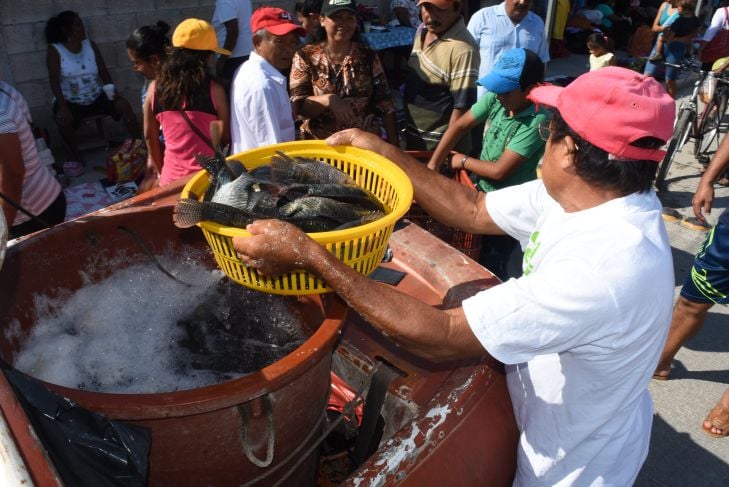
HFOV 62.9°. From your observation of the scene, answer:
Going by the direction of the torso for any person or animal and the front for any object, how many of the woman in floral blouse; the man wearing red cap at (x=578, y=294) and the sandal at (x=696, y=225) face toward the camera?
1

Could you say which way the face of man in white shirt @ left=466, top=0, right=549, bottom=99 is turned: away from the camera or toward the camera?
toward the camera

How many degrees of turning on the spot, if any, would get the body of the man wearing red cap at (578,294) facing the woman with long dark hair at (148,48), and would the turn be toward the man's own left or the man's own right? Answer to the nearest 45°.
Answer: approximately 45° to the man's own right

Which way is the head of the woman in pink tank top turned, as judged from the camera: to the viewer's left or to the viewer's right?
to the viewer's right

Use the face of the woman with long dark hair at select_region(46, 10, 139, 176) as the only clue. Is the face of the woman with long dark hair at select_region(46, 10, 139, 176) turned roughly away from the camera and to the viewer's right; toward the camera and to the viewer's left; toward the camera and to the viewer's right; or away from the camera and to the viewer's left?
toward the camera and to the viewer's right

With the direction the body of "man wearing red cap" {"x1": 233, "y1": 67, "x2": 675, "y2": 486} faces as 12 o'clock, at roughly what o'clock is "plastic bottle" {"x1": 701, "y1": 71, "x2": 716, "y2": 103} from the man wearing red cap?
The plastic bottle is roughly at 4 o'clock from the man wearing red cap.

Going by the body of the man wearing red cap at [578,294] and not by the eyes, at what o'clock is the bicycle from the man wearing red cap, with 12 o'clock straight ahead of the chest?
The bicycle is roughly at 4 o'clock from the man wearing red cap.

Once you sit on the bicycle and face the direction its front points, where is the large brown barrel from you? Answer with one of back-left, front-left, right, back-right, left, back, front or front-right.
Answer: front-left

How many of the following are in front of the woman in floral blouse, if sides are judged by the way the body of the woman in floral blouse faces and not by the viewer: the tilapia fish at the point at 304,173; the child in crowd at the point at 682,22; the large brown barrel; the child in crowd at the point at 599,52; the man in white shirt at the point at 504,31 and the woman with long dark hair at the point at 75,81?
2

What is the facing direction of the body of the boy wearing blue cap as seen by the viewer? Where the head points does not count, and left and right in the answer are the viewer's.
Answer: facing the viewer and to the left of the viewer

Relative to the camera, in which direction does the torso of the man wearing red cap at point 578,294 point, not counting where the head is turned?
to the viewer's left

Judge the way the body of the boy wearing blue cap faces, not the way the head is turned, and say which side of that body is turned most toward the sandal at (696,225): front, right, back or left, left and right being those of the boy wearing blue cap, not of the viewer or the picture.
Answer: back

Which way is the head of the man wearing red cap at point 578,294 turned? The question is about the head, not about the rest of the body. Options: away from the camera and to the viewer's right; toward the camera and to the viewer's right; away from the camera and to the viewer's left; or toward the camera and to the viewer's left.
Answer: away from the camera and to the viewer's left

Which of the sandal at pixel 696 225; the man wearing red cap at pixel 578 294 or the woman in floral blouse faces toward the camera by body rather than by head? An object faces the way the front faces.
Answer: the woman in floral blouse

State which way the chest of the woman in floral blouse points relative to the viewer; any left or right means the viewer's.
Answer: facing the viewer

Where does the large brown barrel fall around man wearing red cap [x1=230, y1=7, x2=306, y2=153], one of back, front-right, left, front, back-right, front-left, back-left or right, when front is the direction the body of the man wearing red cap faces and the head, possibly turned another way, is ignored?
front-right

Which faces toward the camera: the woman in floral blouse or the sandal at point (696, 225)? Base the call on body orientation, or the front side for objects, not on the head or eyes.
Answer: the woman in floral blouse
